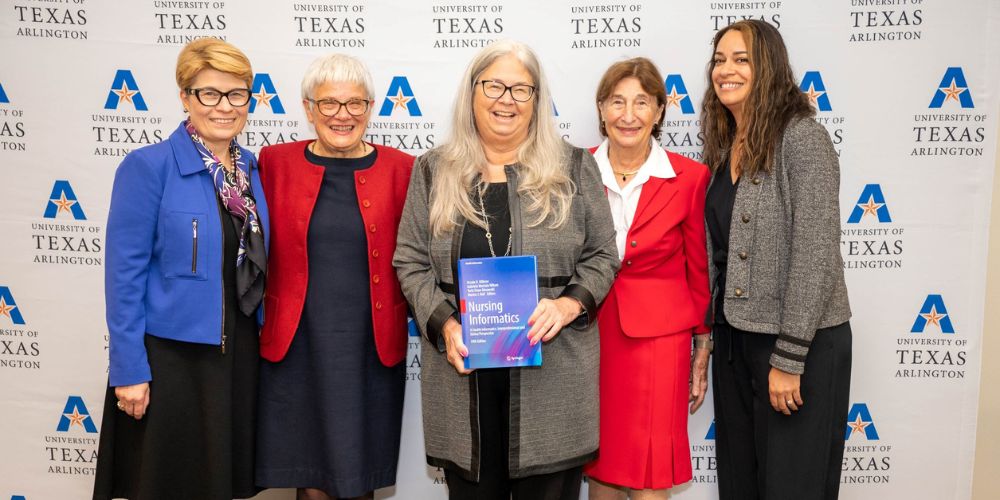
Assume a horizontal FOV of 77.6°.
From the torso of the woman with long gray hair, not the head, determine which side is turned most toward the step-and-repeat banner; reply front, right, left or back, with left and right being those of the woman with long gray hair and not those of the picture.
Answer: back

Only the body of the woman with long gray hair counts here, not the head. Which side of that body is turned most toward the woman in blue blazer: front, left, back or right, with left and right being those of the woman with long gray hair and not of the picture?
right

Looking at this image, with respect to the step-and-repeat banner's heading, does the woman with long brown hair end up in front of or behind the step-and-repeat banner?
in front

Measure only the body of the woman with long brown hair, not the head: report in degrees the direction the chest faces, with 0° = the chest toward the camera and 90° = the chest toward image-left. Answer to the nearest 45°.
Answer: approximately 45°

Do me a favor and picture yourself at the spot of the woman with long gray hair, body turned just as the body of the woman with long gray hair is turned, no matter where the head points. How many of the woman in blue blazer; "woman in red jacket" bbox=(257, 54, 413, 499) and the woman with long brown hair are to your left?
1

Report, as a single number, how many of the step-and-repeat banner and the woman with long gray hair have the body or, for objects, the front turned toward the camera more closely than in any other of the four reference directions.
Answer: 2
